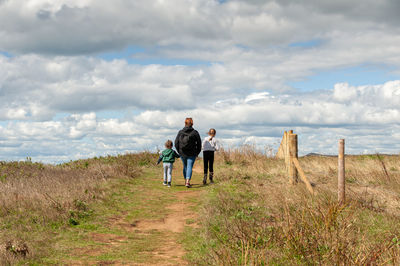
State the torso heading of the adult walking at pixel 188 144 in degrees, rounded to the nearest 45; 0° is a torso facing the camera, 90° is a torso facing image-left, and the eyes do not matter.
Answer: approximately 180°

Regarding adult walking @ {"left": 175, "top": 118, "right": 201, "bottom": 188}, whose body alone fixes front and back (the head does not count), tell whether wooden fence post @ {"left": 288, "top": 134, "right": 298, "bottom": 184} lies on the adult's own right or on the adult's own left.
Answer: on the adult's own right

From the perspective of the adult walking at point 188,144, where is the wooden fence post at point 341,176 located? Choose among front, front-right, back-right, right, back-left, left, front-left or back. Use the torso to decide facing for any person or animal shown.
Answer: back-right
